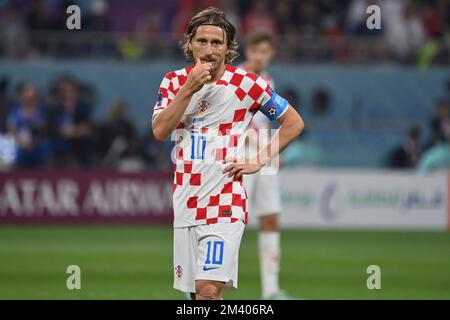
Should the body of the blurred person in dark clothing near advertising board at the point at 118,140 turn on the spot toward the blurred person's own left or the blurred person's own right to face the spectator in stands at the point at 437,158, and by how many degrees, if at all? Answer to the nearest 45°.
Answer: approximately 90° to the blurred person's own left

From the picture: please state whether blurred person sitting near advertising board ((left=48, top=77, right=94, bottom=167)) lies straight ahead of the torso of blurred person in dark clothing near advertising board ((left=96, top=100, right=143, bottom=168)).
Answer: no

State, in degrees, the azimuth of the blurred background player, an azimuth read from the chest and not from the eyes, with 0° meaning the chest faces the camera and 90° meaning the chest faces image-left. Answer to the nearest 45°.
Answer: approximately 315°

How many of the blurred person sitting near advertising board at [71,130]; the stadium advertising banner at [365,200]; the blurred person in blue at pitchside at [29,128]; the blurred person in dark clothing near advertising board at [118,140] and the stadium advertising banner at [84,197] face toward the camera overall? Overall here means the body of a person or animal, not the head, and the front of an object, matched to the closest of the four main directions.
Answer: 5

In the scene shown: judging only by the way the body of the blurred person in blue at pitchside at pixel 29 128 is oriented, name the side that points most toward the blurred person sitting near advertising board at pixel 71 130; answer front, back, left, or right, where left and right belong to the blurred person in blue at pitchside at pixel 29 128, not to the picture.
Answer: left

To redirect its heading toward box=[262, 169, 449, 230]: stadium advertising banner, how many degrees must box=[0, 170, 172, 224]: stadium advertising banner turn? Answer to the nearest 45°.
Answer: approximately 90° to its left

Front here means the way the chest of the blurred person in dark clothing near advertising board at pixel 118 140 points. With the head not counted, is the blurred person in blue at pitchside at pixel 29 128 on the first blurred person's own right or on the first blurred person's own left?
on the first blurred person's own right

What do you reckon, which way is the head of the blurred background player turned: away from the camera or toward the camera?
toward the camera

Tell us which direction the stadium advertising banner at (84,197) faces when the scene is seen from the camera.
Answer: facing the viewer

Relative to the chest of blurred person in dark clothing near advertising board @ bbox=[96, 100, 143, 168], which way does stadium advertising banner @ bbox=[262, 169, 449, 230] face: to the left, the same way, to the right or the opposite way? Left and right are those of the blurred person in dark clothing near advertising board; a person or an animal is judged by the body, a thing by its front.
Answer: the same way

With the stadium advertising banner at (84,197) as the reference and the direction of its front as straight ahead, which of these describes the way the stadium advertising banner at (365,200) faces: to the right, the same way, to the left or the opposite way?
the same way

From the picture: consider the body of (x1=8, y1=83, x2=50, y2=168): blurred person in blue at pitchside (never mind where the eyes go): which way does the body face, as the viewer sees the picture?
toward the camera

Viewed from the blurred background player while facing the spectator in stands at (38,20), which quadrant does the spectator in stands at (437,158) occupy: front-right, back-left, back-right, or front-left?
front-right

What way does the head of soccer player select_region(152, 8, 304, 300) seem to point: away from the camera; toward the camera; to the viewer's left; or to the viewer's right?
toward the camera

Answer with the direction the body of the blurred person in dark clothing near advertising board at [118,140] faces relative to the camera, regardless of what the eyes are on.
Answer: toward the camera

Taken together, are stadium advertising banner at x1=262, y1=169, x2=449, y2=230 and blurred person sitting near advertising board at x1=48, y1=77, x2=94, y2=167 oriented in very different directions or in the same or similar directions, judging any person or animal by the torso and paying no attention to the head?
same or similar directions
